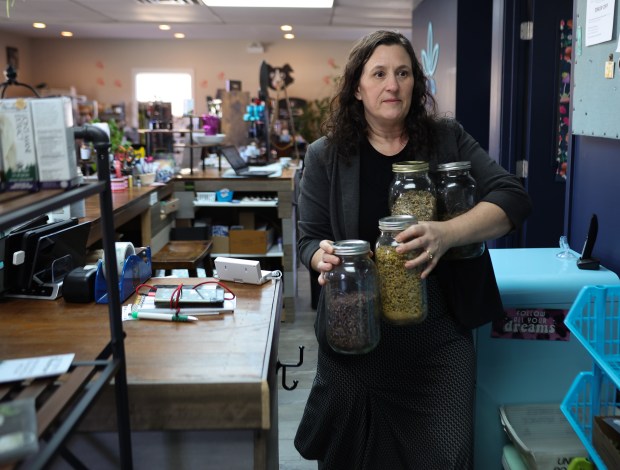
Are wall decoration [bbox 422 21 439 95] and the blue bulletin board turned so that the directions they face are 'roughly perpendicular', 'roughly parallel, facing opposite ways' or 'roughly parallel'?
roughly parallel

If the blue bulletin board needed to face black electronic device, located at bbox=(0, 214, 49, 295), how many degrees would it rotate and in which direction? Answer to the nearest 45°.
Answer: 0° — it already faces it

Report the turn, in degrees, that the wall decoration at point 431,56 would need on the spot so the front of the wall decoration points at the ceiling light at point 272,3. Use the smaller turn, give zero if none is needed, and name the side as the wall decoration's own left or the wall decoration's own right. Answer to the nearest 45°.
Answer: approximately 45° to the wall decoration's own right

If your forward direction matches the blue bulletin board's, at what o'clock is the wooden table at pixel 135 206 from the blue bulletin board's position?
The wooden table is roughly at 2 o'clock from the blue bulletin board.

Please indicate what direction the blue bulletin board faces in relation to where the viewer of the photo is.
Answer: facing the viewer and to the left of the viewer

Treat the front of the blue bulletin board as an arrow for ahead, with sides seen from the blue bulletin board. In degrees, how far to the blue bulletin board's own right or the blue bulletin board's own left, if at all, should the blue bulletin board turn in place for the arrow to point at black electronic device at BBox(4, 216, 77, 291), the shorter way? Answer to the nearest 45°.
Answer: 0° — it already faces it

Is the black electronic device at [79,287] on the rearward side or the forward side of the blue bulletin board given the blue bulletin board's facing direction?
on the forward side

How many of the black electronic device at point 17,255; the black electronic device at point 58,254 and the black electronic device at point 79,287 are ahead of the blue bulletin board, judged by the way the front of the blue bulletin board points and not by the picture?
3

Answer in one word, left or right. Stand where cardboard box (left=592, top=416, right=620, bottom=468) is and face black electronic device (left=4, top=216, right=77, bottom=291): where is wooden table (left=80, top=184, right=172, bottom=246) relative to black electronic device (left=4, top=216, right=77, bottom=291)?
right

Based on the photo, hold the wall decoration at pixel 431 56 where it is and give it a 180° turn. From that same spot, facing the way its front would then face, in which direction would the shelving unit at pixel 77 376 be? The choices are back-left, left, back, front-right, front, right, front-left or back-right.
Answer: back-right

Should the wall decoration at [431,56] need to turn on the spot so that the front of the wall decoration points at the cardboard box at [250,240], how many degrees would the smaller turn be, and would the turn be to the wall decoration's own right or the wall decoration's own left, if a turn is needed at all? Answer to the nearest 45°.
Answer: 0° — it already faces it

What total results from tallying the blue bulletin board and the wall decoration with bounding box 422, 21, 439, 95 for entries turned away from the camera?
0

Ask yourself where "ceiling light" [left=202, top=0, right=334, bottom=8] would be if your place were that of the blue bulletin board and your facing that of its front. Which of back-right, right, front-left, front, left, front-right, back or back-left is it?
right

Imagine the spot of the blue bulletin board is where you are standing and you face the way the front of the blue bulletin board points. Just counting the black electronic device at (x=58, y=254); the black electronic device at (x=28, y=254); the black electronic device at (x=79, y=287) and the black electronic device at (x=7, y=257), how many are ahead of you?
4

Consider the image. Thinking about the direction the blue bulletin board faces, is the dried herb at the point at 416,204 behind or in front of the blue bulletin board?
in front

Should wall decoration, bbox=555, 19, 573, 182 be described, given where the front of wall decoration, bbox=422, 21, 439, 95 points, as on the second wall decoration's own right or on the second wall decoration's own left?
on the second wall decoration's own left
